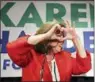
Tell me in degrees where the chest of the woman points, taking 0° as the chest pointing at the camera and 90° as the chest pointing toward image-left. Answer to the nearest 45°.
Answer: approximately 315°
